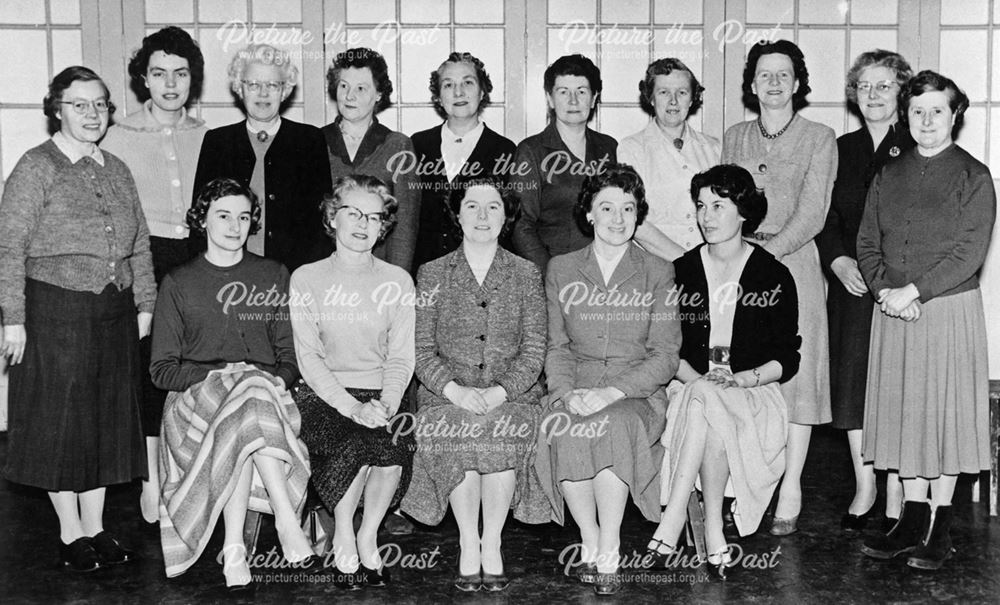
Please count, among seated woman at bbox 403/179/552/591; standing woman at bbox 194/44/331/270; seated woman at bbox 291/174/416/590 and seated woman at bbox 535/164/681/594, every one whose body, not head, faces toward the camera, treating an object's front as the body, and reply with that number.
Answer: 4

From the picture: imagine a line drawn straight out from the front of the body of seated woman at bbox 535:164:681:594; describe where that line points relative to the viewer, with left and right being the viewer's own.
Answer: facing the viewer

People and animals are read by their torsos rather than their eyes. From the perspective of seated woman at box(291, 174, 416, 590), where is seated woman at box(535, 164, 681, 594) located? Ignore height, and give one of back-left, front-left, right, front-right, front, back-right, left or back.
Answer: left

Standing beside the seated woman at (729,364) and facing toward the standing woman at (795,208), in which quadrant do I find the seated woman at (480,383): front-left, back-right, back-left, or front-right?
back-left

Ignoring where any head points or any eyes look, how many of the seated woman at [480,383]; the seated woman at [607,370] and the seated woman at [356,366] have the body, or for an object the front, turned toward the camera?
3

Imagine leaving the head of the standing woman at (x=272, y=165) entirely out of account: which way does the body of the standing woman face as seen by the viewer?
toward the camera

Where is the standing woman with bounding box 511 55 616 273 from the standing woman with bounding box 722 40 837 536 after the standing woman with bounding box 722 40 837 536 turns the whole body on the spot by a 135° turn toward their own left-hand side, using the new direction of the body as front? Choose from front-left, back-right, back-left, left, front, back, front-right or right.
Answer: back

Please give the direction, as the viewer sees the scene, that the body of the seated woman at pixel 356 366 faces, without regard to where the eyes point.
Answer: toward the camera

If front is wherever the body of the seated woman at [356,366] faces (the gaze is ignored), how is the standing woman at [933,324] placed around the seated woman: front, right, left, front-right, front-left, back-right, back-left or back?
left

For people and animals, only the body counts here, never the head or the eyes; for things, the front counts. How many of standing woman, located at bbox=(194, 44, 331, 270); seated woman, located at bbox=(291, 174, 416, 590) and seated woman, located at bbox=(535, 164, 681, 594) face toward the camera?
3
